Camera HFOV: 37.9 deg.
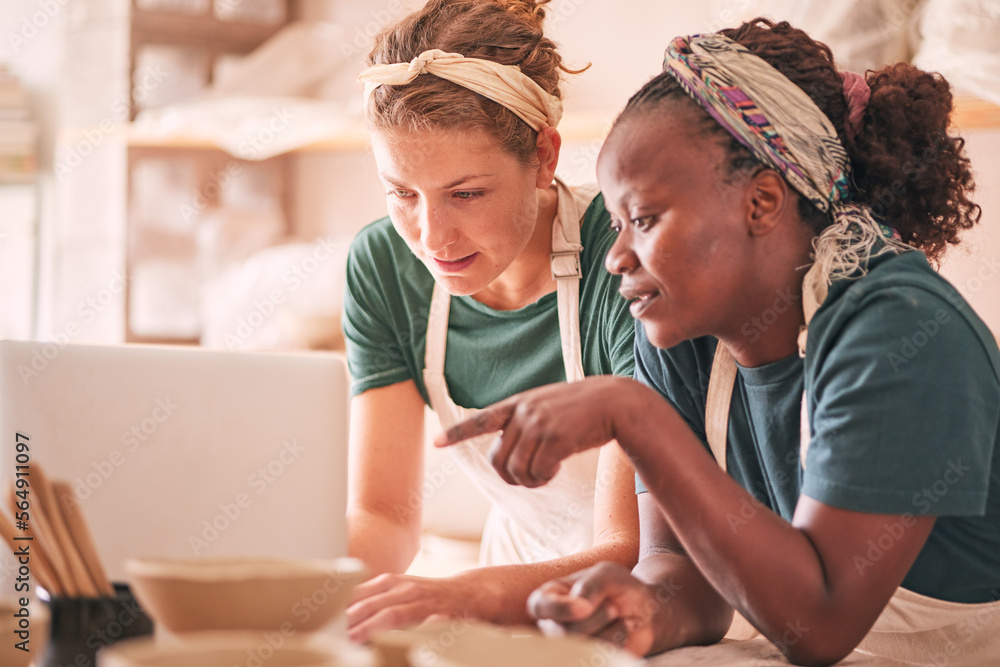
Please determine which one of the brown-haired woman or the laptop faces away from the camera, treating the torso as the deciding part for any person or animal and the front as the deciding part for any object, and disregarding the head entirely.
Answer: the laptop

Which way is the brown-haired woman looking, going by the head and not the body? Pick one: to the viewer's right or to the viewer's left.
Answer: to the viewer's left

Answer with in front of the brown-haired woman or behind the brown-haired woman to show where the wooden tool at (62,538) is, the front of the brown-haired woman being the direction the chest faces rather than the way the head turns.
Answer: in front

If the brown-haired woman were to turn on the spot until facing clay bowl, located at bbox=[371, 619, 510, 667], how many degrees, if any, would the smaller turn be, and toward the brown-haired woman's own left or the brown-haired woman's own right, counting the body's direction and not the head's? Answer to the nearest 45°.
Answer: approximately 45° to the brown-haired woman's own left

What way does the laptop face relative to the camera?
away from the camera

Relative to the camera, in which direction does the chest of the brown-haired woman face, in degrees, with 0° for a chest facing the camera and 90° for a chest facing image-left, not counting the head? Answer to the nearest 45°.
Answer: approximately 45°

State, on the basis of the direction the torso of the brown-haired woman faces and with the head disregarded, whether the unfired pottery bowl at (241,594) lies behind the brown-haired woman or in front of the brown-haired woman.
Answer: in front

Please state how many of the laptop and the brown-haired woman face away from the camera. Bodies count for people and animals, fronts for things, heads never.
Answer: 1

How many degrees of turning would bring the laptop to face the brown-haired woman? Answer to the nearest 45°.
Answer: approximately 45° to its right

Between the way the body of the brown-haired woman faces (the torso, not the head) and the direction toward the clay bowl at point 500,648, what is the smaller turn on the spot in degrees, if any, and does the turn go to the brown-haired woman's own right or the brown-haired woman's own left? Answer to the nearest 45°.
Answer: approximately 45° to the brown-haired woman's own left
